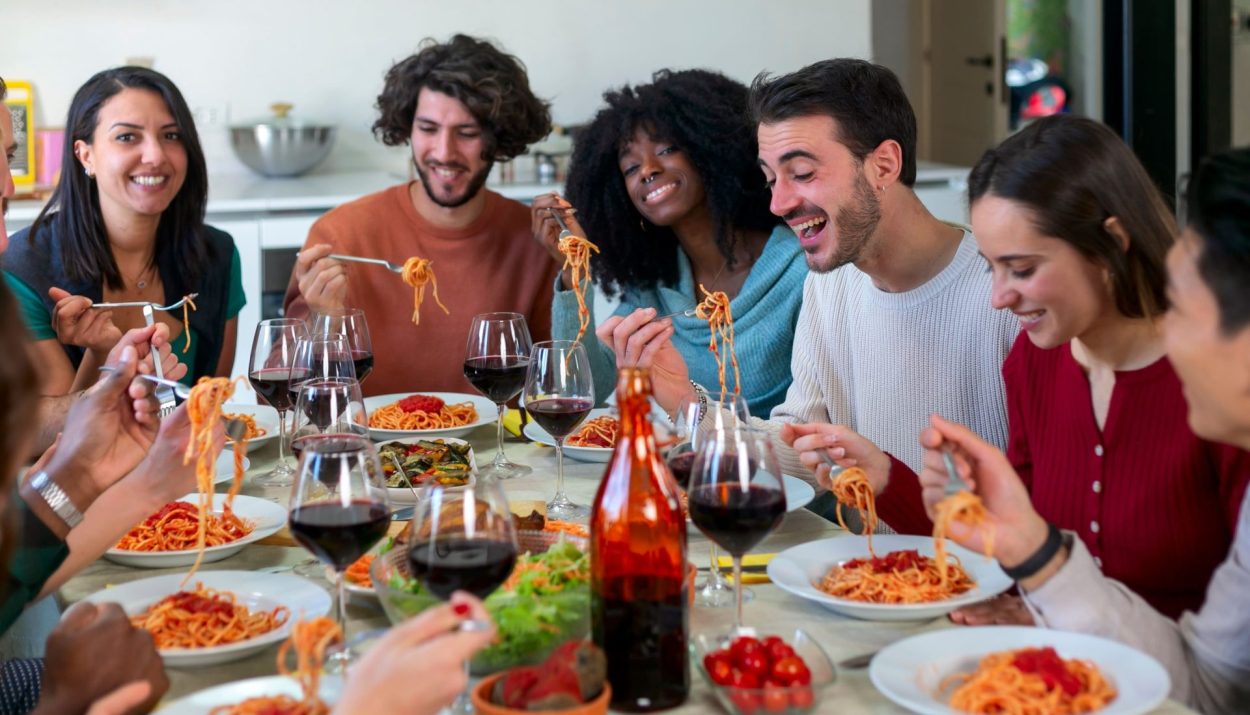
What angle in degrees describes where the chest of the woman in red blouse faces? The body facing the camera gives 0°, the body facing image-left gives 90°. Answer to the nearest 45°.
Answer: approximately 45°

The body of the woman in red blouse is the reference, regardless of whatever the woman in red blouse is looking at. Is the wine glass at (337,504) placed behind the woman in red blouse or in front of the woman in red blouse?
in front

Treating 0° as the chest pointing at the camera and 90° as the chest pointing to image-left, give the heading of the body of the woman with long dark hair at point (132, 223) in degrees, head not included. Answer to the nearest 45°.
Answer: approximately 0°

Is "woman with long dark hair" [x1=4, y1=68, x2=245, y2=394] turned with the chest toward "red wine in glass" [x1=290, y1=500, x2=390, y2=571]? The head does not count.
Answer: yes

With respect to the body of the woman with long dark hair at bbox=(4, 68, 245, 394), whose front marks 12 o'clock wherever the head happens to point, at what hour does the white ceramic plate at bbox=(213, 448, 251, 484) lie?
The white ceramic plate is roughly at 12 o'clock from the woman with long dark hair.

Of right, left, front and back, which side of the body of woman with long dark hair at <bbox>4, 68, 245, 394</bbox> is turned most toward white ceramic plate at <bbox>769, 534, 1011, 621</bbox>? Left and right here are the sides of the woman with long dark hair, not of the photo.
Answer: front
